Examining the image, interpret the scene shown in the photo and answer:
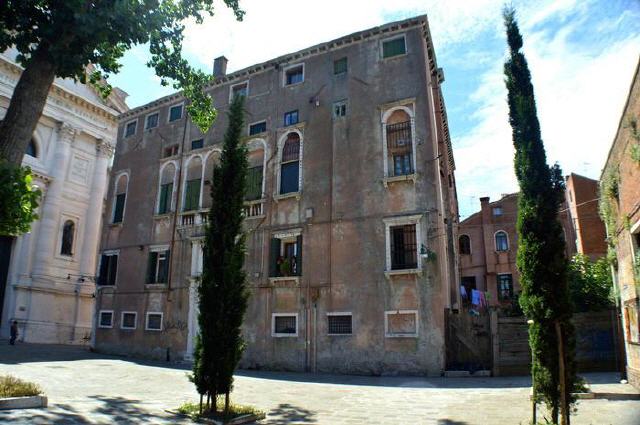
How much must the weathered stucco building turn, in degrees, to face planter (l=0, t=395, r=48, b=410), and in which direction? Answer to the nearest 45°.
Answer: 0° — it already faces it

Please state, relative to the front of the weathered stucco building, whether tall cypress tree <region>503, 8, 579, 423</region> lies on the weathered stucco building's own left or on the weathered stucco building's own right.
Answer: on the weathered stucco building's own left

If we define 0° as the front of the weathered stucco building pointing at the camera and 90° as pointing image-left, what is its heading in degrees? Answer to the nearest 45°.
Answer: approximately 45°

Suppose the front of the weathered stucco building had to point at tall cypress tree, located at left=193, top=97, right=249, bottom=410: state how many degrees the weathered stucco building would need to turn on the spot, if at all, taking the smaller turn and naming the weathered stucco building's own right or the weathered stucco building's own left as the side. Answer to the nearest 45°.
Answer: approximately 45° to the weathered stucco building's own left

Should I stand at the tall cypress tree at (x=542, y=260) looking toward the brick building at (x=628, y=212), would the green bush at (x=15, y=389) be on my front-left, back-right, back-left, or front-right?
back-left
